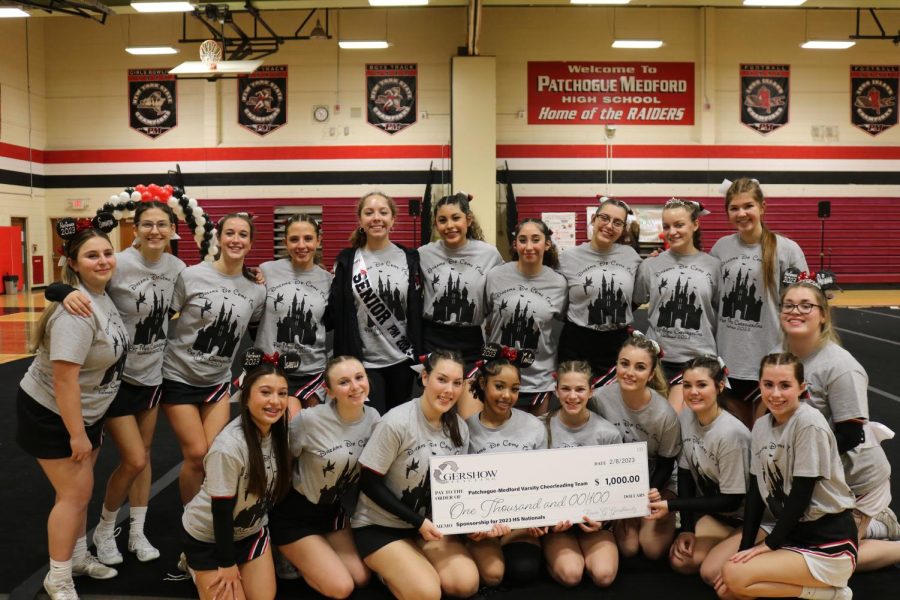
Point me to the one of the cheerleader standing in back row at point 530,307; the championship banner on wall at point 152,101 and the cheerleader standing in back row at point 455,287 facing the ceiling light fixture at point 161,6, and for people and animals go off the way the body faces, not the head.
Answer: the championship banner on wall

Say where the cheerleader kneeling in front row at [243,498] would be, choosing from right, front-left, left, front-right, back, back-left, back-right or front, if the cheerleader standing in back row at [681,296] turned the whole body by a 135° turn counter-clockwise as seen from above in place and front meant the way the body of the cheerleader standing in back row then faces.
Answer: back

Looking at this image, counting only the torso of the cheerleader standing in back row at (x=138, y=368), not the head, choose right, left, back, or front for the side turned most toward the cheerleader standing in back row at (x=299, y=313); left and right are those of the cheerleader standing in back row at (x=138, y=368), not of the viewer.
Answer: left

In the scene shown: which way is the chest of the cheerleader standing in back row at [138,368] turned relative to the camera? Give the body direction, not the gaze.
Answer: toward the camera

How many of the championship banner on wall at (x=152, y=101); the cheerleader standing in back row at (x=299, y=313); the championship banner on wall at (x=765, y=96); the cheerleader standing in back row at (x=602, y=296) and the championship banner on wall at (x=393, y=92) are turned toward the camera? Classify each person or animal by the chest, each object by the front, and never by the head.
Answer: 5

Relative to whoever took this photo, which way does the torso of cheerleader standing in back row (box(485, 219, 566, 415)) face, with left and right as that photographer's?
facing the viewer

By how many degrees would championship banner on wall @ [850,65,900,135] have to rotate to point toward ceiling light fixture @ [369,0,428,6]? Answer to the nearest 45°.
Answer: approximately 45° to its right

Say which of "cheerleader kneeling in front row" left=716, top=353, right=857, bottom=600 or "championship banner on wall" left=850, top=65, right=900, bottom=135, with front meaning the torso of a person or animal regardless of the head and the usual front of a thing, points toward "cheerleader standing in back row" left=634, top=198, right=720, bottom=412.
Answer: the championship banner on wall

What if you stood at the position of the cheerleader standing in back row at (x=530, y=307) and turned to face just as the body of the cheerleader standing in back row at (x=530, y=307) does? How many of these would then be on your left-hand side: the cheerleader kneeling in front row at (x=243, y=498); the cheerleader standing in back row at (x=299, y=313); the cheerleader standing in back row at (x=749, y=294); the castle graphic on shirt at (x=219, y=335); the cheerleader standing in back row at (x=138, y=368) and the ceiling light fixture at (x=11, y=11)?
1

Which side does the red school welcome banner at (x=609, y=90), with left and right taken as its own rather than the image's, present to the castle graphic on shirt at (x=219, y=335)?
front

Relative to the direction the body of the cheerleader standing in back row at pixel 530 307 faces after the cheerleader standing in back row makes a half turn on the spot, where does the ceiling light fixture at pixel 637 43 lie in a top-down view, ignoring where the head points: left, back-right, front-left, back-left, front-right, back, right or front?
front

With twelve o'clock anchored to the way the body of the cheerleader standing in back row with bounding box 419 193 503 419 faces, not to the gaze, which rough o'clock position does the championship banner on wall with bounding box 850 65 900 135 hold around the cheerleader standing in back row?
The championship banner on wall is roughly at 7 o'clock from the cheerleader standing in back row.
